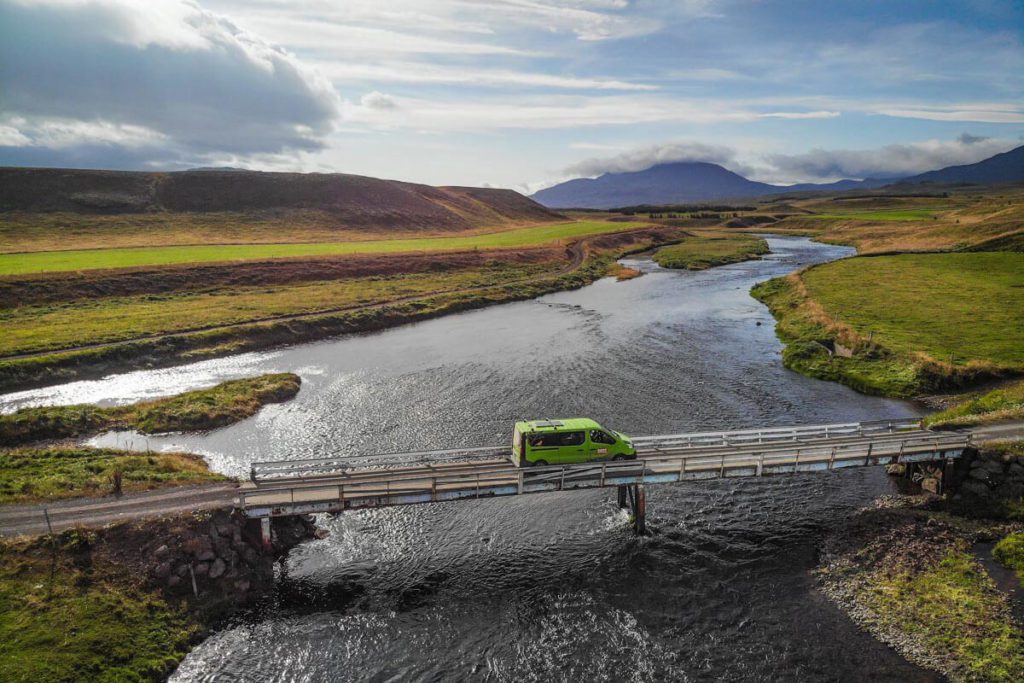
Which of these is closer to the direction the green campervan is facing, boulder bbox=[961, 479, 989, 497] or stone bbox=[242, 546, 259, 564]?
the boulder

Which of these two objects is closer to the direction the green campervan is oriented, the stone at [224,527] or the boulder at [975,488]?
the boulder

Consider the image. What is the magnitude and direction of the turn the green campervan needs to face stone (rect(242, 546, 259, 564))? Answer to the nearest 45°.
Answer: approximately 135° to its right

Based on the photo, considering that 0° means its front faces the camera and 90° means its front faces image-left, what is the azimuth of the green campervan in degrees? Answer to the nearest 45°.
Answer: approximately 270°

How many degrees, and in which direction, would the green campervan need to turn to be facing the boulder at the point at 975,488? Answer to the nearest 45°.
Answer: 0° — it already faces it

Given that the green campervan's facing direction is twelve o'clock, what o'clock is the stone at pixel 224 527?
The stone is roughly at 5 o'clock from the green campervan.

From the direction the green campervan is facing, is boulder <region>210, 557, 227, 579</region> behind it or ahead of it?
behind
